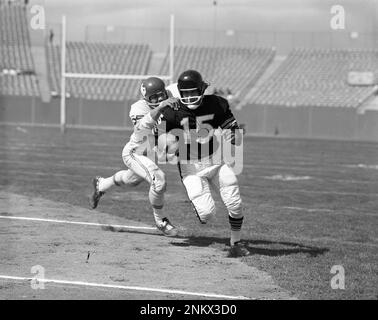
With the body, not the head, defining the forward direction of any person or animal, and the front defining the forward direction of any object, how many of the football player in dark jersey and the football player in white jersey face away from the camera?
0

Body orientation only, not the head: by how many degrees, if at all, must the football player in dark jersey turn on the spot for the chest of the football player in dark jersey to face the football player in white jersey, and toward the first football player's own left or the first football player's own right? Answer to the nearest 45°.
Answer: approximately 135° to the first football player's own right

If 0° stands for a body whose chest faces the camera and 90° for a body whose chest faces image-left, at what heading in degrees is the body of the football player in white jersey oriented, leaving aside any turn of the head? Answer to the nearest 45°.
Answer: approximately 315°

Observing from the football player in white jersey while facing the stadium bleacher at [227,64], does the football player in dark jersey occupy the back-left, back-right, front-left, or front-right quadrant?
back-right

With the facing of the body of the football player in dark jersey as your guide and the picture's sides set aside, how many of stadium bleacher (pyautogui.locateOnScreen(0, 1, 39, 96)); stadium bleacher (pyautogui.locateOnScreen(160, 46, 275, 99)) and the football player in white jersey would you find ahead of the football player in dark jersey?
0

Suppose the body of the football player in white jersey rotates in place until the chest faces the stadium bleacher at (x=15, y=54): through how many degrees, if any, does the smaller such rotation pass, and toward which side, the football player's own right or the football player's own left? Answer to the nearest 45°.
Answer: approximately 135° to the football player's own left

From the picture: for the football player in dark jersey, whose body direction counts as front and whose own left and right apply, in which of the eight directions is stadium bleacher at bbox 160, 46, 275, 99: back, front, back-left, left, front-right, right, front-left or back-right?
back

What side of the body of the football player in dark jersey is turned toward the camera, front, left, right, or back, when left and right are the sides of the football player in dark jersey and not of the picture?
front

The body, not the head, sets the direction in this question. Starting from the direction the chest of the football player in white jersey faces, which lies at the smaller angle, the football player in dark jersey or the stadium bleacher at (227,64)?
the football player in dark jersey

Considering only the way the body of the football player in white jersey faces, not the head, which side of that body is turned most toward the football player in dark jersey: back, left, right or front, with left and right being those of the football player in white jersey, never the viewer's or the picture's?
front

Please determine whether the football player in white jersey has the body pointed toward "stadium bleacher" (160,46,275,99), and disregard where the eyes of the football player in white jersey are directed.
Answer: no

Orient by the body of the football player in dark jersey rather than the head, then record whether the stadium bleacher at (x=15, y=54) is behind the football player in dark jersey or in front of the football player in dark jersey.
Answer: behind

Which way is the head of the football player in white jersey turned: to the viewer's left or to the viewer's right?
to the viewer's right

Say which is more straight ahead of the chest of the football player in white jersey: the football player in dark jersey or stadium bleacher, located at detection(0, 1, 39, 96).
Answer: the football player in dark jersey
